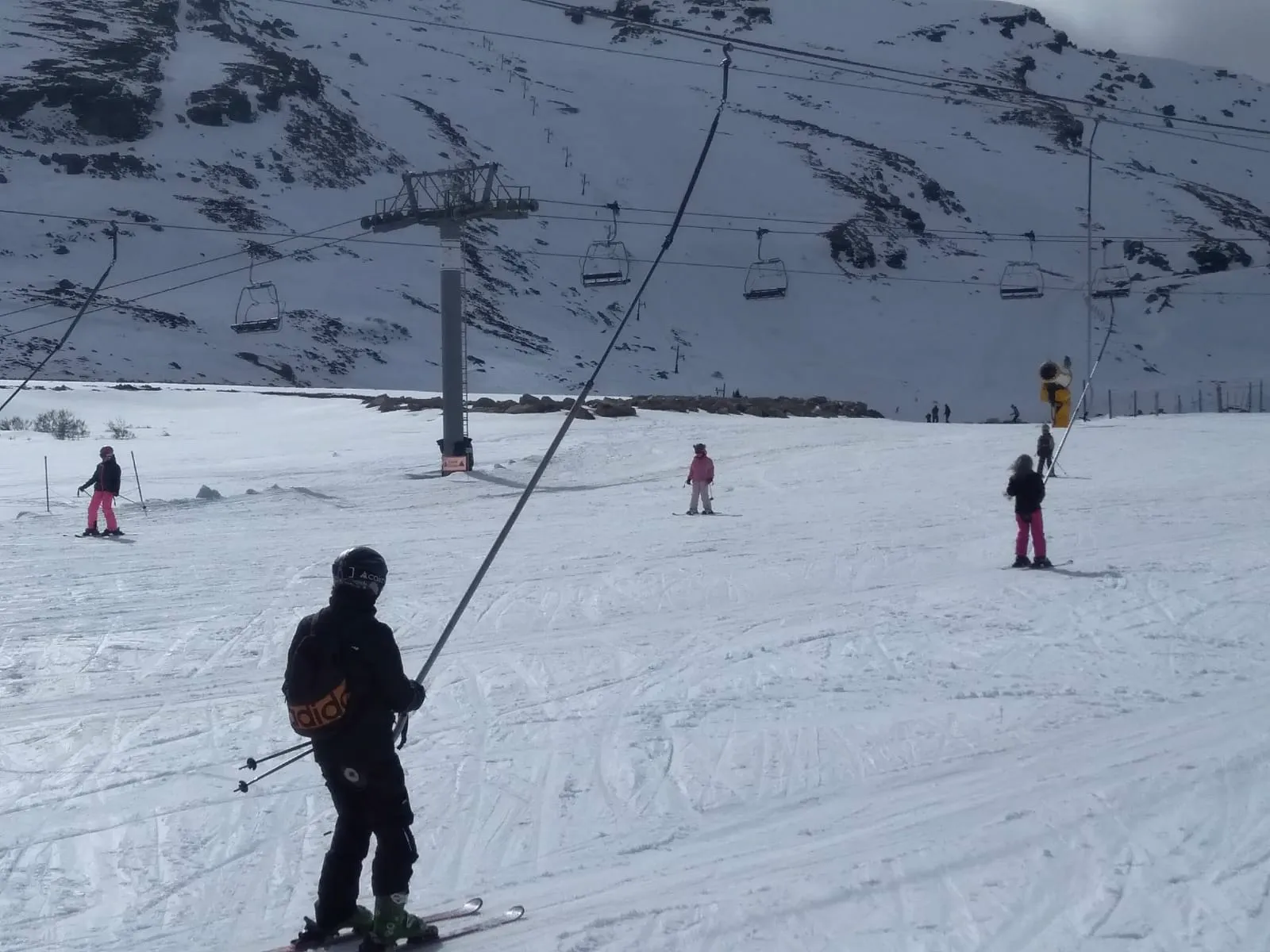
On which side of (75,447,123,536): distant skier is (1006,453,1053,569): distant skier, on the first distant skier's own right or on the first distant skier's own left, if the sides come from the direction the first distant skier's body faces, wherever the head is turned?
on the first distant skier's own left

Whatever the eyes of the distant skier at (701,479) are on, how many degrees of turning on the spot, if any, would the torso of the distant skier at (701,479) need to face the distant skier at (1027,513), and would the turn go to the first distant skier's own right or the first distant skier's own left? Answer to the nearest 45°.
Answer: approximately 45° to the first distant skier's own left

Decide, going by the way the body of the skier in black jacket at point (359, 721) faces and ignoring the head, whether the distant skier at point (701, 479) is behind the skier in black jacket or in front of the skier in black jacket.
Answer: in front

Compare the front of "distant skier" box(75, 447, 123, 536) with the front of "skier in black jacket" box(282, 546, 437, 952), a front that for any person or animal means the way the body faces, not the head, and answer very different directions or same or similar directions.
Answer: very different directions

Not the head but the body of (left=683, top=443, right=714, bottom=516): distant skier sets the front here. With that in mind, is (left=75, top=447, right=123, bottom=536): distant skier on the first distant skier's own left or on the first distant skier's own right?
on the first distant skier's own right

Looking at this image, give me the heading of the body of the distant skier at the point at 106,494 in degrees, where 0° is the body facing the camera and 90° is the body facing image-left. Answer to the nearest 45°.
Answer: approximately 45°

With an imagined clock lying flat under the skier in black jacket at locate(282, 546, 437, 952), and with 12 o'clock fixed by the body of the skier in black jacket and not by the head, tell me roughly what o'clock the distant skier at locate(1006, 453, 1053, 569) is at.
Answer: The distant skier is roughly at 12 o'clock from the skier in black jacket.

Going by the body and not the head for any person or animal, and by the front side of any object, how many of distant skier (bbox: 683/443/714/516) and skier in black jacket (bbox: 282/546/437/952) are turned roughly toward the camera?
1

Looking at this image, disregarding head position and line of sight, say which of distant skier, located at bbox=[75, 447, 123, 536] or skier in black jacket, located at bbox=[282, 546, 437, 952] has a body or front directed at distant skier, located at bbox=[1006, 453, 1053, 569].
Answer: the skier in black jacket

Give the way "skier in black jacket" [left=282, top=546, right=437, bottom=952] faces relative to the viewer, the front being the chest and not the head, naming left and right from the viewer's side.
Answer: facing away from the viewer and to the right of the viewer

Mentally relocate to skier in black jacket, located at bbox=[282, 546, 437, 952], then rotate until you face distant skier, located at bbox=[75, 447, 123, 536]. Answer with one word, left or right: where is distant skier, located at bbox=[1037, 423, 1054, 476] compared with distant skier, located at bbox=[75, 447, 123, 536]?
right

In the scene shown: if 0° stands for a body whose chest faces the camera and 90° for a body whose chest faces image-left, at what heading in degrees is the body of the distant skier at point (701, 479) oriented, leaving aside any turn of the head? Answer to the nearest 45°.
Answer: approximately 0°

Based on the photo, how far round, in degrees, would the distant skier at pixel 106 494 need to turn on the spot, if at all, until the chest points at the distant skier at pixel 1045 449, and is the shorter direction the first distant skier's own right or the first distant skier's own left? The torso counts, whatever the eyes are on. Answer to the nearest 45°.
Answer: approximately 135° to the first distant skier's own left
